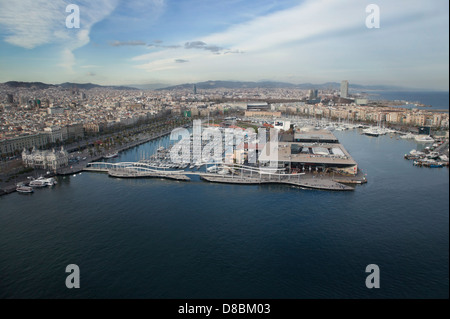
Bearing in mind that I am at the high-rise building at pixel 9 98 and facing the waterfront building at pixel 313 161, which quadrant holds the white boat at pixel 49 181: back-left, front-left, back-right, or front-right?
front-right

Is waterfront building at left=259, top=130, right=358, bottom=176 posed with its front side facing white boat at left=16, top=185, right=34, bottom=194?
no

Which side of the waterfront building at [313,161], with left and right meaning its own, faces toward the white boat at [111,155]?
right

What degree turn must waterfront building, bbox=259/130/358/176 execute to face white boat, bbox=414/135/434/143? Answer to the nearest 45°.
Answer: approximately 135° to its left

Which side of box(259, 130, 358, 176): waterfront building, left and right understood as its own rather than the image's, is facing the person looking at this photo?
front

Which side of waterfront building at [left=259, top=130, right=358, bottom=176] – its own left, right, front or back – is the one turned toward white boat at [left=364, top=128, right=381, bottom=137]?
back

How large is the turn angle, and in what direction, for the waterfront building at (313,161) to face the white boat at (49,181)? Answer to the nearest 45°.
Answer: approximately 45° to its right

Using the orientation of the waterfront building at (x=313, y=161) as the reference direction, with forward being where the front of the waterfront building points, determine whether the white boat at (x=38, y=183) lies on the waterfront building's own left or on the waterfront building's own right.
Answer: on the waterfront building's own right
